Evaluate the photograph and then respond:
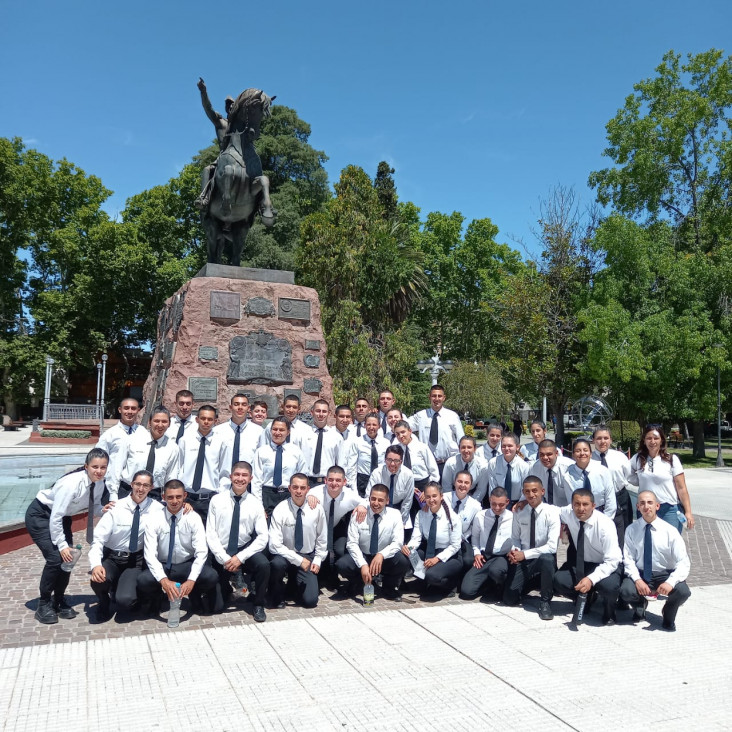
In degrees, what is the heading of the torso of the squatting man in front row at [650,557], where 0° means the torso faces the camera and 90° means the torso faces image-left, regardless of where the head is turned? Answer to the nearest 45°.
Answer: approximately 0°

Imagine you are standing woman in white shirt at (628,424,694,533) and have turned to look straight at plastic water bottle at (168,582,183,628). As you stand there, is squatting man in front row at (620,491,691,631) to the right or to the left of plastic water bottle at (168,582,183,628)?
left

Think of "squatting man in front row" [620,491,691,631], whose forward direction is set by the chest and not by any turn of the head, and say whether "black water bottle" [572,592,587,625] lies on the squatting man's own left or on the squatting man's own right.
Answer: on the squatting man's own right

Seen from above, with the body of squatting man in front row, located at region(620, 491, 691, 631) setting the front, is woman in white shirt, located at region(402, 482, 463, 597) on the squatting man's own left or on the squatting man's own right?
on the squatting man's own right

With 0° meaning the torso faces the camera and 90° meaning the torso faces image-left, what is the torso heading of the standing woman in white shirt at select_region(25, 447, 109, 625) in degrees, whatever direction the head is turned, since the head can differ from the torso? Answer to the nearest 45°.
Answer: approximately 315°

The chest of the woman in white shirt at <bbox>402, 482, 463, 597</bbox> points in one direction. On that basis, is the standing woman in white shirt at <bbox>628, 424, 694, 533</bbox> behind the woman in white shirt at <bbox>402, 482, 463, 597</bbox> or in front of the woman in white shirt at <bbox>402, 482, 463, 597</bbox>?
behind

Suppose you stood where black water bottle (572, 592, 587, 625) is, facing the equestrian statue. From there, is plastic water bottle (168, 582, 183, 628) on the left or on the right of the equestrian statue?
left

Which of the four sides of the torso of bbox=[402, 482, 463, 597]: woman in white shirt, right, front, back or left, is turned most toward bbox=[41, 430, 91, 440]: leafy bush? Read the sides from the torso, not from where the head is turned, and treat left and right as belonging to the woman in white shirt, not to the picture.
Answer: right
